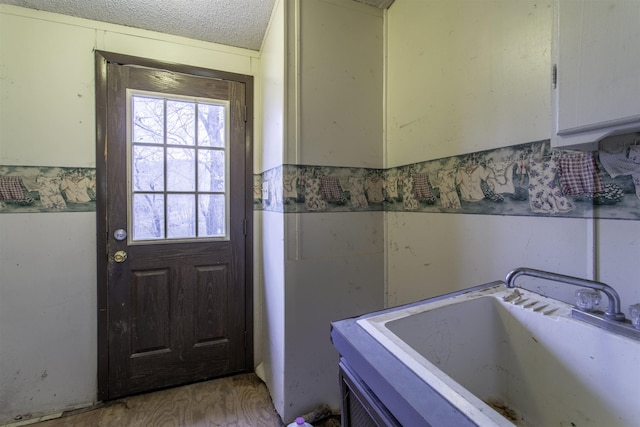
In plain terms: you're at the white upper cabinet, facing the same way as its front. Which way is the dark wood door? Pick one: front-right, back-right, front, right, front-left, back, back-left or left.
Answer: front-right

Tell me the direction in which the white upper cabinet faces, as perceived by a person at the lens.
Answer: facing the viewer and to the left of the viewer
